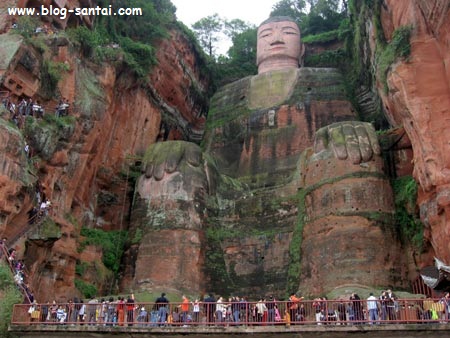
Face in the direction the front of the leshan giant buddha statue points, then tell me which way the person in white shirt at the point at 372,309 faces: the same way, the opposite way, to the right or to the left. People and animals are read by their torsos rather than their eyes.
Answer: the opposite way

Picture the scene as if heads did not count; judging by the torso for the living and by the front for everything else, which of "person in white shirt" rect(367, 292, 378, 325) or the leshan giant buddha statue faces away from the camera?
the person in white shirt

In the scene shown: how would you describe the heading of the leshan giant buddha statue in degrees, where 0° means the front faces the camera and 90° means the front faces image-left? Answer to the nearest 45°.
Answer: approximately 0°

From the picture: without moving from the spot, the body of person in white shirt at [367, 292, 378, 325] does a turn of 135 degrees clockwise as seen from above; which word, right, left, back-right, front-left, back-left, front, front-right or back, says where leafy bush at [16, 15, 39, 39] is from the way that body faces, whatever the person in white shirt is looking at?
back-right

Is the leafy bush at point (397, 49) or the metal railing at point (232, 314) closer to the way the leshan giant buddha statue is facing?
the metal railing

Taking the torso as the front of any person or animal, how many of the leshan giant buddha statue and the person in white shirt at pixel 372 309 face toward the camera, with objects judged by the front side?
1

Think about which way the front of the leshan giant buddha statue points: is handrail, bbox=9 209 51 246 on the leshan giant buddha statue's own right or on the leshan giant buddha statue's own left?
on the leshan giant buddha statue's own right

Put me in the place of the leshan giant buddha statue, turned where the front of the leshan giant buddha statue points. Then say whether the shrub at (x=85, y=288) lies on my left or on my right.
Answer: on my right

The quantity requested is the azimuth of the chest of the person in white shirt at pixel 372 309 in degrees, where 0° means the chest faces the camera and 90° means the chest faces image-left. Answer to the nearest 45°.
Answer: approximately 180°
